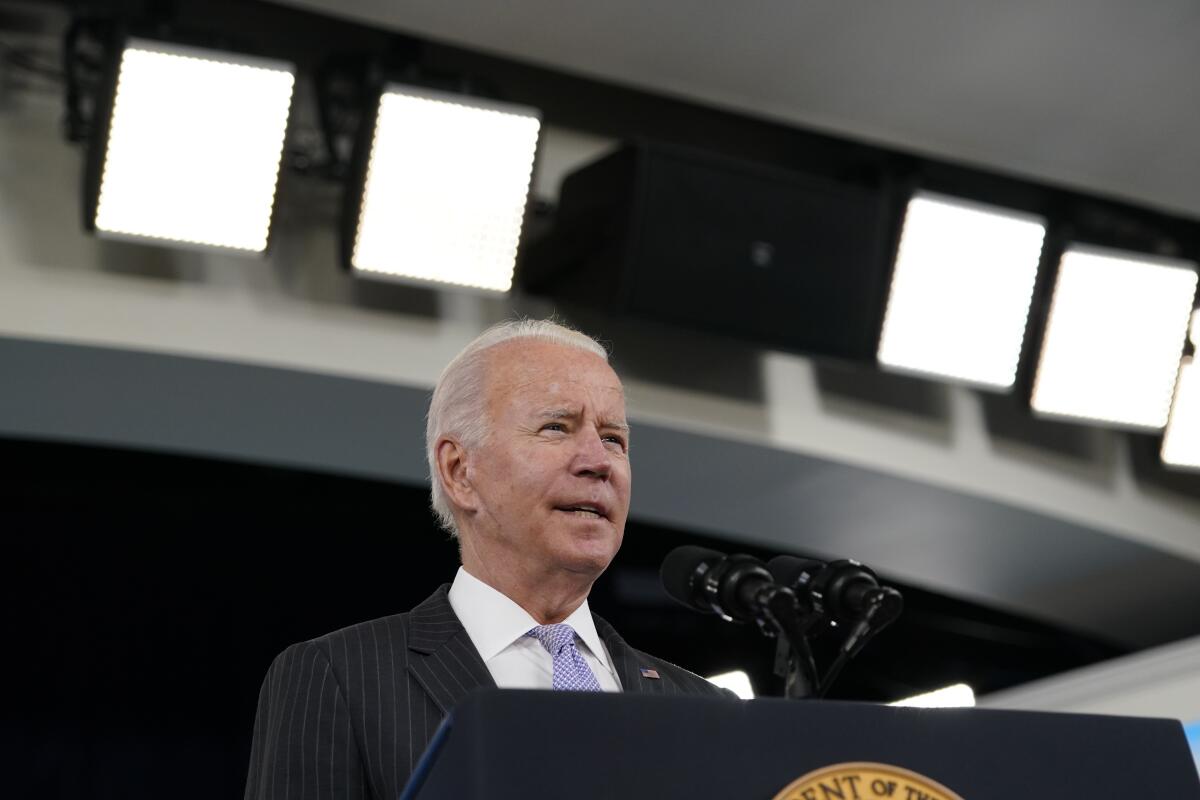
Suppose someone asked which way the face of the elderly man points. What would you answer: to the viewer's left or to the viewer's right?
to the viewer's right

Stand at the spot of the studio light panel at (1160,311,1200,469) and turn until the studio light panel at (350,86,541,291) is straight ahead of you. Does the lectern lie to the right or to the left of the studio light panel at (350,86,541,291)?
left

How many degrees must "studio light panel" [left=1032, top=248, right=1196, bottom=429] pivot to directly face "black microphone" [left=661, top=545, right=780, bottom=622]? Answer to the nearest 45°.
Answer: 0° — it already faces it

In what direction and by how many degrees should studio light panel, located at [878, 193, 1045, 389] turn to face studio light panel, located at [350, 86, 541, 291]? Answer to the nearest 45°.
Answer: approximately 45° to its right

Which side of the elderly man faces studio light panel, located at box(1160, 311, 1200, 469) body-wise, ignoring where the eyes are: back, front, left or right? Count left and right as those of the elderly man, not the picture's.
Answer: left

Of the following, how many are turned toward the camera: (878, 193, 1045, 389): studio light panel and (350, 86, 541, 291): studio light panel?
2

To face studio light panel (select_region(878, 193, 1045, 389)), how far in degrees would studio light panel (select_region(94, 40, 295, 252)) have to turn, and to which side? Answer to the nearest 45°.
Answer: approximately 90° to its left
